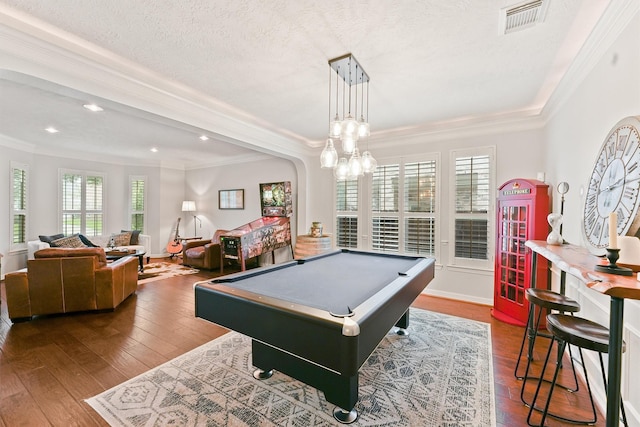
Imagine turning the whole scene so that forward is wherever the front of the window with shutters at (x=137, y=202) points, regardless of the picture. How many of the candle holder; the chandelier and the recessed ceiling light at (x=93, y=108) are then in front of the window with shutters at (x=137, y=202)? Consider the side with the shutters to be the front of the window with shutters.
3

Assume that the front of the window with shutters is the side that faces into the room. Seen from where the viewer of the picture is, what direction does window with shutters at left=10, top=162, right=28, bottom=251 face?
facing the viewer and to the right of the viewer

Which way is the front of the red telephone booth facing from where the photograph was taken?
facing the viewer and to the left of the viewer

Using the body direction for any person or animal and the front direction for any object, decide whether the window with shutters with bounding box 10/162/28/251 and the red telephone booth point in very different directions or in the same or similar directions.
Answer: very different directions

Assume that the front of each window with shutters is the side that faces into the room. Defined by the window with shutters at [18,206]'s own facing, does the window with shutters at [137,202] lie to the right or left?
on its left

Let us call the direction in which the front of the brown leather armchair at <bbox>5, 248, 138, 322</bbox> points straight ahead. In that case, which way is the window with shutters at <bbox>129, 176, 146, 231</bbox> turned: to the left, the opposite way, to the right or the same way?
the opposite way

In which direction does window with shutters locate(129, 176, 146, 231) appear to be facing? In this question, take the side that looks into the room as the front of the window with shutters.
toward the camera

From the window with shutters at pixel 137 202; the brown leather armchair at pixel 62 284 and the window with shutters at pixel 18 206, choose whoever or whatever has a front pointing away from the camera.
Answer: the brown leather armchair

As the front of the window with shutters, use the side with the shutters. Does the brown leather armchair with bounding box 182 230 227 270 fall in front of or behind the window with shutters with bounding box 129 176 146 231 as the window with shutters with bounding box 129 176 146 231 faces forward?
in front

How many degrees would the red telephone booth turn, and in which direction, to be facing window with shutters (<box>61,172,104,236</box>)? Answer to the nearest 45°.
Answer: approximately 45° to its right

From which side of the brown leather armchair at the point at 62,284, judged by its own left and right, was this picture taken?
back

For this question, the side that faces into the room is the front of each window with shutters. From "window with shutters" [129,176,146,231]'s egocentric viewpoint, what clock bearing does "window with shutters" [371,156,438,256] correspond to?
"window with shutters" [371,156,438,256] is roughly at 11 o'clock from "window with shutters" [129,176,146,231].

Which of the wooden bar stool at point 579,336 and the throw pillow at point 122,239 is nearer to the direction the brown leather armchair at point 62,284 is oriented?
the throw pillow

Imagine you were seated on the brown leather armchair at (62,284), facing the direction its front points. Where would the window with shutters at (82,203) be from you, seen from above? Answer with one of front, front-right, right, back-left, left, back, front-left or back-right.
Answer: front

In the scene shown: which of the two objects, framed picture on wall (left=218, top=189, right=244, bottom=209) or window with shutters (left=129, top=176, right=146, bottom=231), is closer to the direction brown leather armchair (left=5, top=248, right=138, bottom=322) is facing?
the window with shutters

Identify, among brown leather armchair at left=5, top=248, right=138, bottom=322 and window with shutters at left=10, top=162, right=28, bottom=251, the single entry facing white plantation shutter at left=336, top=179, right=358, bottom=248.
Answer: the window with shutters

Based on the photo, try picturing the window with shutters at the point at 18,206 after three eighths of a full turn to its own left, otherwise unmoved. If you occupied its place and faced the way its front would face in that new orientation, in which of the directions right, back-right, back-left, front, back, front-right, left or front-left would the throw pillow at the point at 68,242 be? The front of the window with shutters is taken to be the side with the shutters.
back-right

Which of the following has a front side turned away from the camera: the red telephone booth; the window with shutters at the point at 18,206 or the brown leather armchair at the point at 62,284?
the brown leather armchair

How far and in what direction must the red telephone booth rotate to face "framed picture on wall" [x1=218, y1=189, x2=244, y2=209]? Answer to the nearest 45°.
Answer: approximately 45° to its right
